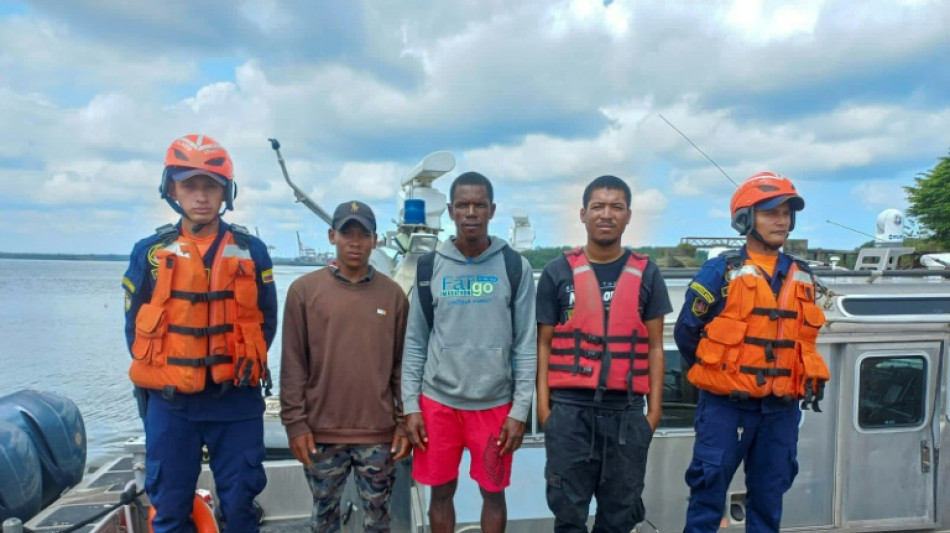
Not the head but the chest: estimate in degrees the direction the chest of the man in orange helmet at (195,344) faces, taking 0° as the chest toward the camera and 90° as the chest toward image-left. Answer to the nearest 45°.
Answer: approximately 0°

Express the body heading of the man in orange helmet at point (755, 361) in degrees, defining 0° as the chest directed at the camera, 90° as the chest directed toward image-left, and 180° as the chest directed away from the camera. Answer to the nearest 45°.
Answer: approximately 315°

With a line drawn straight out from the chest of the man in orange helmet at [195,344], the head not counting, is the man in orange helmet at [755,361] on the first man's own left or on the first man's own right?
on the first man's own left

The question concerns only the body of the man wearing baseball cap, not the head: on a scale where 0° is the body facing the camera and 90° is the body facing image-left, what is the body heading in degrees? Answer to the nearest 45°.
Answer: approximately 0°

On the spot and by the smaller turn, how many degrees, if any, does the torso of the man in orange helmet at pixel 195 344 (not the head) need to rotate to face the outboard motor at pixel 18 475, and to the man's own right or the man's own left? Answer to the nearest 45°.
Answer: approximately 135° to the man's own right

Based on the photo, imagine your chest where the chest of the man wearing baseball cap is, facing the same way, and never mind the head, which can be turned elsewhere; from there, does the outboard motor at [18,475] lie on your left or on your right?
on your right

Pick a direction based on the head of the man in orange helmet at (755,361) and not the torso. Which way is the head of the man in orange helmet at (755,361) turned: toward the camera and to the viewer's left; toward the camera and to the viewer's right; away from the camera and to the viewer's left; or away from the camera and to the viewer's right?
toward the camera and to the viewer's right

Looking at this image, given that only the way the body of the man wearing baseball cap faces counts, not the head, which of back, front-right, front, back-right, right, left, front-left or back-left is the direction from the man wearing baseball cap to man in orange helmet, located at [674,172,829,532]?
left

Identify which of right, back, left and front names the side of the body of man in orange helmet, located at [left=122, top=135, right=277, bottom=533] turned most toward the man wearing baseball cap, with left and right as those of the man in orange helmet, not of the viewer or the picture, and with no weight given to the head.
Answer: left
